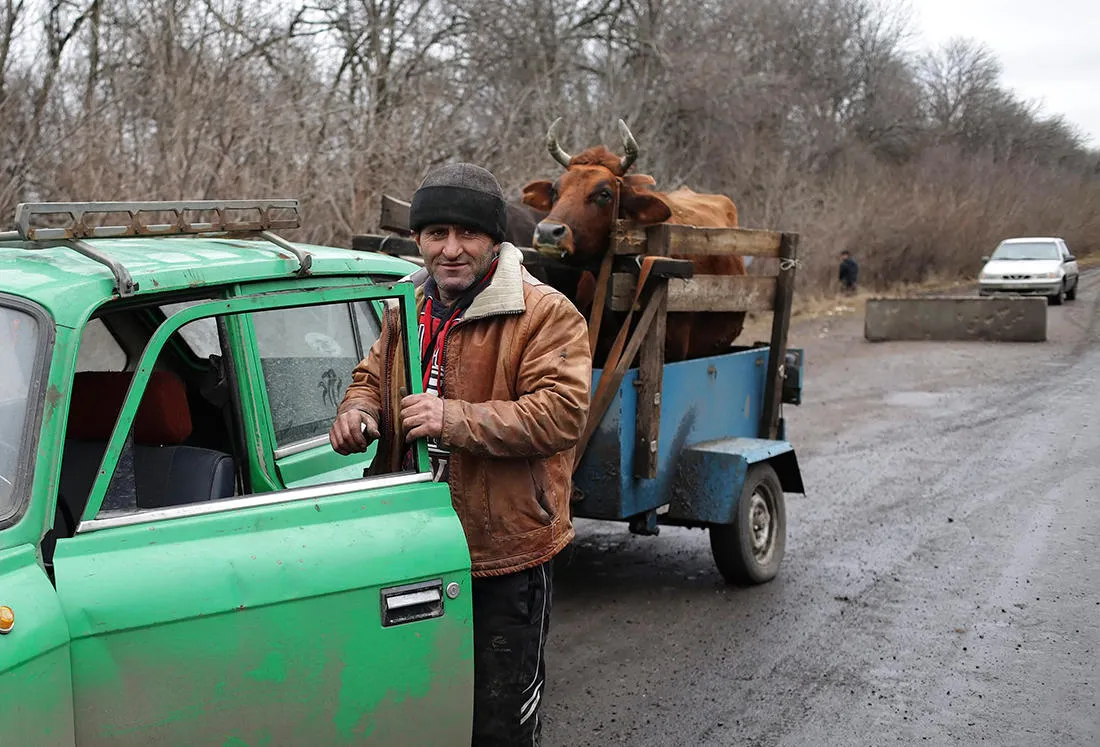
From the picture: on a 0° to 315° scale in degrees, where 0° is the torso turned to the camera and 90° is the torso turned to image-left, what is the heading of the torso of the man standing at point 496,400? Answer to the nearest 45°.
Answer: approximately 45°

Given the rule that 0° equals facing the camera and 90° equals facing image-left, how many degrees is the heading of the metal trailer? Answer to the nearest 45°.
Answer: approximately 45°

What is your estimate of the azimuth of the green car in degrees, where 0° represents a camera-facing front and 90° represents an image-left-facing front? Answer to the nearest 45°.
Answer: approximately 45°

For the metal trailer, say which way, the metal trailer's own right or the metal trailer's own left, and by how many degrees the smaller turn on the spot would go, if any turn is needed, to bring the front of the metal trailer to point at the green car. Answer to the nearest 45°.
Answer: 0° — it already faces it

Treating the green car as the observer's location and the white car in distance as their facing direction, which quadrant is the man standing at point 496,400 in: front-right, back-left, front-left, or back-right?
front-right

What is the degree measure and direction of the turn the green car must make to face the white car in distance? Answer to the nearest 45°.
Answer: approximately 180°

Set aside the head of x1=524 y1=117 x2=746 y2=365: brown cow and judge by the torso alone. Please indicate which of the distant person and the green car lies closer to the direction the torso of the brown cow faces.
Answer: the green car

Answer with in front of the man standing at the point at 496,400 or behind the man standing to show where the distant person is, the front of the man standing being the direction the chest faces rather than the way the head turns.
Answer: behind

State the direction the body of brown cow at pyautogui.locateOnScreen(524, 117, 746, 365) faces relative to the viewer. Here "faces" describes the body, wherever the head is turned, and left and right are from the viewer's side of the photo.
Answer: facing the viewer and to the left of the viewer

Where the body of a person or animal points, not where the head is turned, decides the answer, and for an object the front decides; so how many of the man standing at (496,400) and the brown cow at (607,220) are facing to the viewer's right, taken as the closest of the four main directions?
0
